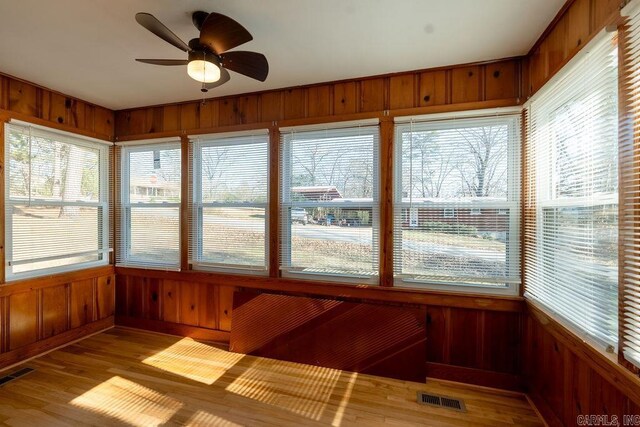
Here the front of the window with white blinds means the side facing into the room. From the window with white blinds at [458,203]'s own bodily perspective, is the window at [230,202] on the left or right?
on its right

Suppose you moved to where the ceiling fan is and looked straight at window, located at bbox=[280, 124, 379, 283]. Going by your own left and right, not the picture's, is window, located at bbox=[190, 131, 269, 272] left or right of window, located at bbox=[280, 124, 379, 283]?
left

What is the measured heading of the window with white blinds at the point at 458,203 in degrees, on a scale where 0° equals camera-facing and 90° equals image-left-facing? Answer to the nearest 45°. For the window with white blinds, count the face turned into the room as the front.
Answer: approximately 0°

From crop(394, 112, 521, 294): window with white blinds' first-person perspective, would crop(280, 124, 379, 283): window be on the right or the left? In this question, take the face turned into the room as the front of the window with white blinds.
on its right

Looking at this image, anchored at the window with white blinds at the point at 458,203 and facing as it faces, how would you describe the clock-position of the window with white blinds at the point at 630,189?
the window with white blinds at the point at 630,189 is roughly at 11 o'clock from the window with white blinds at the point at 458,203.

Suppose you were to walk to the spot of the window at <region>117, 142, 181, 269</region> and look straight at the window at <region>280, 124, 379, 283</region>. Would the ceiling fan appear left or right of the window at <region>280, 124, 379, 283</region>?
right

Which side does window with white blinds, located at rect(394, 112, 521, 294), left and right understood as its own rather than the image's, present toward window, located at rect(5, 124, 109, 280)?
right

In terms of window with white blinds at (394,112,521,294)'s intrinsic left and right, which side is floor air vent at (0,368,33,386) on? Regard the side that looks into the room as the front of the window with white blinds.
on its right

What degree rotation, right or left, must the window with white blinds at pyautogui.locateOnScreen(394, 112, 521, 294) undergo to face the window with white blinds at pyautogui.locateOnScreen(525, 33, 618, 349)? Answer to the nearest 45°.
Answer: approximately 45° to its left

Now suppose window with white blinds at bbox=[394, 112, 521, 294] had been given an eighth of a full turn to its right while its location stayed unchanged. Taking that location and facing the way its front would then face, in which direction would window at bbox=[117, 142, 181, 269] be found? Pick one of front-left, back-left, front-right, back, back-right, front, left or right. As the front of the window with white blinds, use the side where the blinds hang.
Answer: front-right
